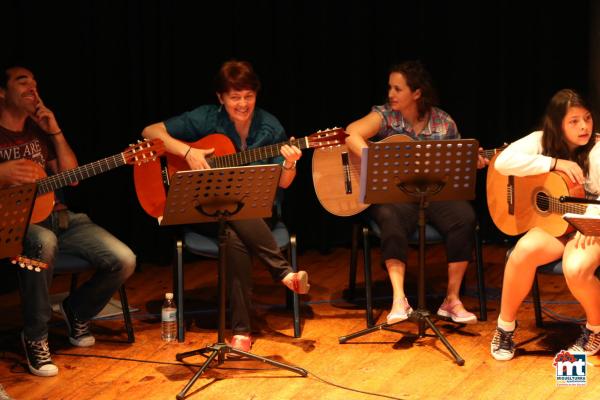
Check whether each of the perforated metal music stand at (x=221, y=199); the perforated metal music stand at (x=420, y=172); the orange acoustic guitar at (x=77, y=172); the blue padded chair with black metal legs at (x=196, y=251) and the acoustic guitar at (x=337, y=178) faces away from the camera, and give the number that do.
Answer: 2

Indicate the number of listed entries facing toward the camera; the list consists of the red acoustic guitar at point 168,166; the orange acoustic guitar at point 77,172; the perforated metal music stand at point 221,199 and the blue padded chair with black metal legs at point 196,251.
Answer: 3

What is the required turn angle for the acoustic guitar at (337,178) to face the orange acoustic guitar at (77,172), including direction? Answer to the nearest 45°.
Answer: approximately 45° to its right

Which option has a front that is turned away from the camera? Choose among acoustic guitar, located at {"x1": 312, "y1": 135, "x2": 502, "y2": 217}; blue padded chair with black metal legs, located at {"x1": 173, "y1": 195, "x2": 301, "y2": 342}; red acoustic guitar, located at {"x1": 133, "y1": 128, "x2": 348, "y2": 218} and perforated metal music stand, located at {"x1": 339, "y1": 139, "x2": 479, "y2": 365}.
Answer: the perforated metal music stand

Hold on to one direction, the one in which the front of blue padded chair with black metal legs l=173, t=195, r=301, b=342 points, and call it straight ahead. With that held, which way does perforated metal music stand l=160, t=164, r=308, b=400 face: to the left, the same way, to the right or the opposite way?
the opposite way

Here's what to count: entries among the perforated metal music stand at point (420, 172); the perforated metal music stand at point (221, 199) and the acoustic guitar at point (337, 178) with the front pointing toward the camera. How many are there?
1

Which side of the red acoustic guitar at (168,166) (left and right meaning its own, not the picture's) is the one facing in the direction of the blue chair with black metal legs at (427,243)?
left

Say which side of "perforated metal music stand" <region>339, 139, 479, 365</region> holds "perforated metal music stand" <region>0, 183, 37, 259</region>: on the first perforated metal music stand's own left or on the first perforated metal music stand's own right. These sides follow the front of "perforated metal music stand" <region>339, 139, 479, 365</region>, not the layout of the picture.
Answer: on the first perforated metal music stand's own left

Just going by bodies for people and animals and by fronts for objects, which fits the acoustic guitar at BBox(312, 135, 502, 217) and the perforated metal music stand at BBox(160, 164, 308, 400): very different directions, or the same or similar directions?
very different directions

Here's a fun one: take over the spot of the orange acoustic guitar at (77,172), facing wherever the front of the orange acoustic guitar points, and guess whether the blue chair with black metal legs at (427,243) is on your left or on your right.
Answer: on your left
